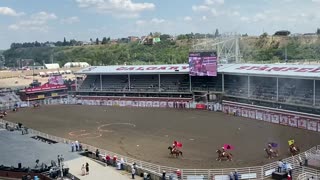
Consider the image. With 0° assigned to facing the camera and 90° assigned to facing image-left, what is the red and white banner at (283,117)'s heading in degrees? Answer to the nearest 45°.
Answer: approximately 45°
